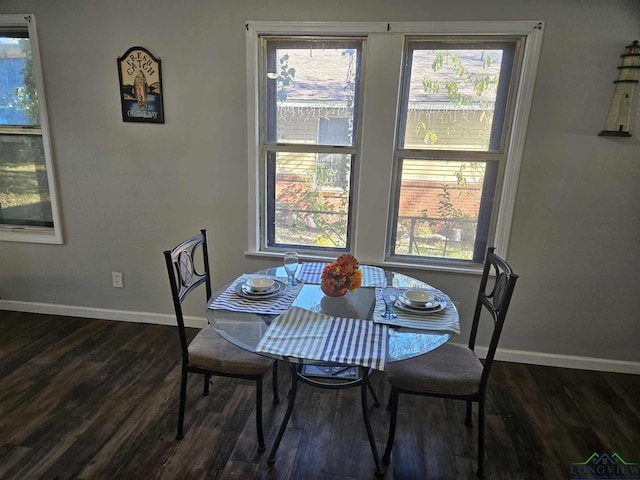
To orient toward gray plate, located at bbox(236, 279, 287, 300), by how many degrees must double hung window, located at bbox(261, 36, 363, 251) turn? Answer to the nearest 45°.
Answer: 0° — it already faces it

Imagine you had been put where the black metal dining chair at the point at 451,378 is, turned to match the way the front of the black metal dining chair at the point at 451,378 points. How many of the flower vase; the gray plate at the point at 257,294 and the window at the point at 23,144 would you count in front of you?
3

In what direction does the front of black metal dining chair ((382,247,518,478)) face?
to the viewer's left
